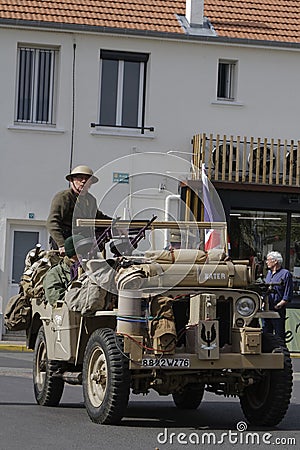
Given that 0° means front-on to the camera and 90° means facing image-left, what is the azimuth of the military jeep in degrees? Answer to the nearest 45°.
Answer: approximately 315°

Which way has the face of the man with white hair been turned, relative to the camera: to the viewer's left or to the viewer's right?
to the viewer's left

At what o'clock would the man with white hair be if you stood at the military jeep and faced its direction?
The man with white hair is roughly at 8 o'clock from the military jeep.
